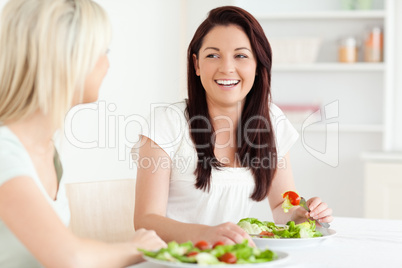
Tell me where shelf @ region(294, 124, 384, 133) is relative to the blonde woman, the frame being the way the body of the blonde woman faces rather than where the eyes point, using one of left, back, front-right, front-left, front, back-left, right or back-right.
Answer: front-left

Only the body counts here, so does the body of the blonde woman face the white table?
yes

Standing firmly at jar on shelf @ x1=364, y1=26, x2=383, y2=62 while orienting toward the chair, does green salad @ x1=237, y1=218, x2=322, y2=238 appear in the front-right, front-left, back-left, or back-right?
front-left

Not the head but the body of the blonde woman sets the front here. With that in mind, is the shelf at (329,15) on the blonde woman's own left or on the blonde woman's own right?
on the blonde woman's own left

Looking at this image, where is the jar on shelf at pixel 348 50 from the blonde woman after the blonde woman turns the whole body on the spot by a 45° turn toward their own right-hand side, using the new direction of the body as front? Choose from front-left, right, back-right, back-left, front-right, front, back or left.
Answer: left

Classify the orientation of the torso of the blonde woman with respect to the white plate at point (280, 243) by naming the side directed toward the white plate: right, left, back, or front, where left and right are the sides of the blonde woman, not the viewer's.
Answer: front

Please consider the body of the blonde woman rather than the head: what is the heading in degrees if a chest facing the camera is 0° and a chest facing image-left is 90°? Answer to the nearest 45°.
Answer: approximately 270°

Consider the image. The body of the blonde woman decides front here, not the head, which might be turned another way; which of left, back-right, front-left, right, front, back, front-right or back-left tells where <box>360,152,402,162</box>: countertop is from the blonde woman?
front-left

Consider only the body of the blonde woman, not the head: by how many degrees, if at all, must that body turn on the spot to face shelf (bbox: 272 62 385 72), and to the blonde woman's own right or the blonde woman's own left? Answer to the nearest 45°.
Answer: approximately 45° to the blonde woman's own left

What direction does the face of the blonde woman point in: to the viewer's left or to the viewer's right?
to the viewer's right
